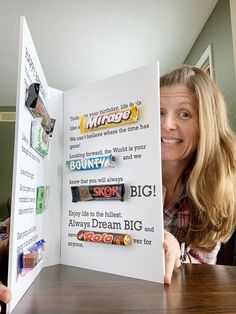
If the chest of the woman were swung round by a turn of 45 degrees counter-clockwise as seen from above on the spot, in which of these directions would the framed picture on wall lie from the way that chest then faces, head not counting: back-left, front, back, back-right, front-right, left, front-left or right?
back-left

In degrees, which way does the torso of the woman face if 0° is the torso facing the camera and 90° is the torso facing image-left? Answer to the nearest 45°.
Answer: approximately 0°
